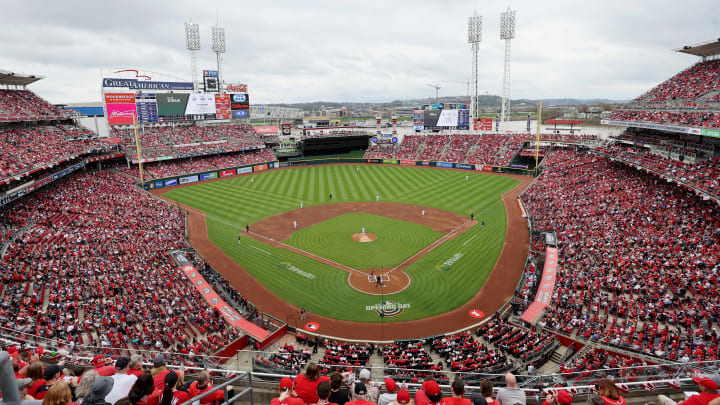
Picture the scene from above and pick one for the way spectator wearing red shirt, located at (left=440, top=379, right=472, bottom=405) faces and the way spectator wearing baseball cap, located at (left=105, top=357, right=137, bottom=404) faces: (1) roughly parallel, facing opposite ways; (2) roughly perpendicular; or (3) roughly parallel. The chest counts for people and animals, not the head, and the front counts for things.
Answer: roughly parallel

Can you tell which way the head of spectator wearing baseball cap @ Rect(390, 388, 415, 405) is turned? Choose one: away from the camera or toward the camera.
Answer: away from the camera

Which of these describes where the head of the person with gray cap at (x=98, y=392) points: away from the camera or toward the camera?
away from the camera

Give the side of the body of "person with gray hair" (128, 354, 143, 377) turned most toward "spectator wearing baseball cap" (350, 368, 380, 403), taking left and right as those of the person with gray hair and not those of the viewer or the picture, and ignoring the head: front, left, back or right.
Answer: right

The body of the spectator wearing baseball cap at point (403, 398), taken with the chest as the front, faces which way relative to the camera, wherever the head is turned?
away from the camera

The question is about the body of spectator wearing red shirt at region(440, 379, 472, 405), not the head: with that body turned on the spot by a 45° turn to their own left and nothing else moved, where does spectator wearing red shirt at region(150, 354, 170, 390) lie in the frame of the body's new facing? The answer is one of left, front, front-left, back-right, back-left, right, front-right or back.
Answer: front-left

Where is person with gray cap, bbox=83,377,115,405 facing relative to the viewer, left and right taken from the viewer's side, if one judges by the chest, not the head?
facing away from the viewer and to the right of the viewer

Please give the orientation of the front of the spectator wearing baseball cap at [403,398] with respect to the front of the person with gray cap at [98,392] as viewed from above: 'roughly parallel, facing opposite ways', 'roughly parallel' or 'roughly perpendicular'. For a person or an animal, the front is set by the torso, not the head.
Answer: roughly parallel

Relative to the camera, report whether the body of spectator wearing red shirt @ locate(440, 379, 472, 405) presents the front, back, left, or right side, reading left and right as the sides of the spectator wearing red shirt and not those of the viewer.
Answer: back

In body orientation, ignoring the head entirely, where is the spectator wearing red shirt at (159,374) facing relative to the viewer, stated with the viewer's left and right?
facing away from the viewer and to the right of the viewer

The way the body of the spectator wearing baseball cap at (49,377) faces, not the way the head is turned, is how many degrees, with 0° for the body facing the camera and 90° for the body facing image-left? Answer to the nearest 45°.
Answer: approximately 225°

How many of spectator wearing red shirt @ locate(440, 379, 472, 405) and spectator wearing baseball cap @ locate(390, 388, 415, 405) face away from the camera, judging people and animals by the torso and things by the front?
2

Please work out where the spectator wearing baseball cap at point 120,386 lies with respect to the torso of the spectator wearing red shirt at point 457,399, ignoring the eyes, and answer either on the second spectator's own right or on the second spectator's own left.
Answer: on the second spectator's own left
